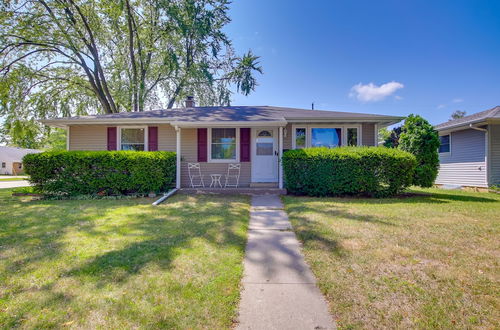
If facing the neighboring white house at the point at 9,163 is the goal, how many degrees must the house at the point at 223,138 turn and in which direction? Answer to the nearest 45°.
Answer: approximately 135° to its right

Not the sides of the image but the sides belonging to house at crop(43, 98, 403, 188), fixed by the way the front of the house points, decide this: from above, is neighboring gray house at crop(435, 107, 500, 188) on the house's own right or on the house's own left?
on the house's own left

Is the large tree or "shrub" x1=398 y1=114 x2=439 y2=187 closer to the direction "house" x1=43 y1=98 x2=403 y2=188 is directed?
the shrub

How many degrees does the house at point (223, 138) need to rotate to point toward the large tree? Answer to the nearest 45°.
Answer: approximately 135° to its right

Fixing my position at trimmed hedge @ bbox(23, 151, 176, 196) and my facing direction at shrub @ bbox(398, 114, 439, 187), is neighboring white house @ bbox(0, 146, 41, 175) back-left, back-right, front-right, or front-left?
back-left

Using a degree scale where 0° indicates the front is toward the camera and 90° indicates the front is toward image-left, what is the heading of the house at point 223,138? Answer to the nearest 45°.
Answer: approximately 0°

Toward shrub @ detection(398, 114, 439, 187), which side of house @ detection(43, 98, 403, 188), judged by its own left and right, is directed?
left
